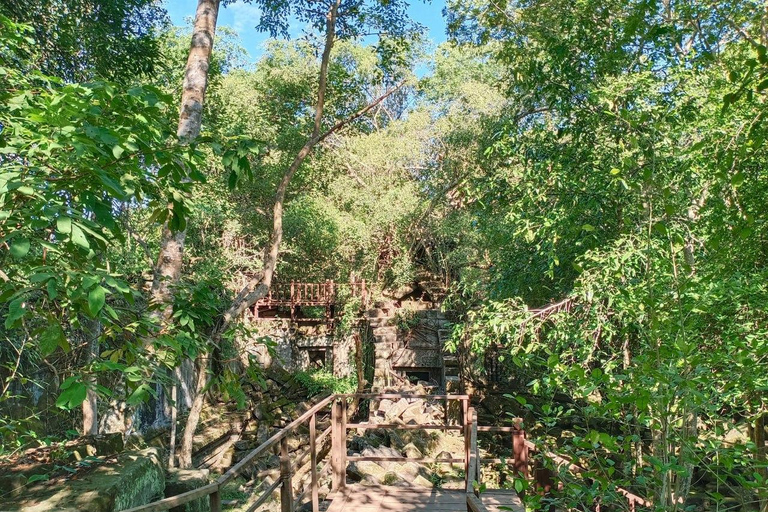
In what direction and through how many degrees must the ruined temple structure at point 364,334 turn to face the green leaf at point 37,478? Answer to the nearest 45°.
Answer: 0° — it already faces it

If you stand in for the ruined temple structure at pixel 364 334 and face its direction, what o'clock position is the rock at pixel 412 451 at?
The rock is roughly at 12 o'clock from the ruined temple structure.

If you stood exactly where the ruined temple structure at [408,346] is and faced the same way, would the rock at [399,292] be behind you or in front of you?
behind

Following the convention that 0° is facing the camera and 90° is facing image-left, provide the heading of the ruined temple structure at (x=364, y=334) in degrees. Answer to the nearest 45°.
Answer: approximately 0°

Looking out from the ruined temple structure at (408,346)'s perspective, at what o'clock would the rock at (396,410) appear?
The rock is roughly at 12 o'clock from the ruined temple structure.
